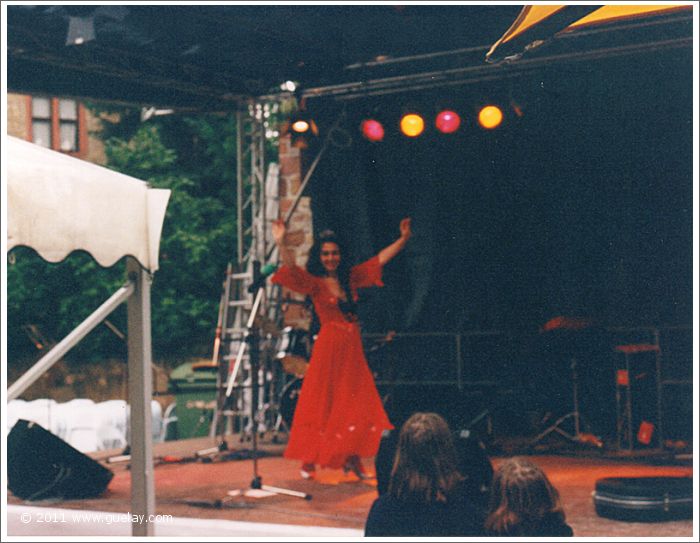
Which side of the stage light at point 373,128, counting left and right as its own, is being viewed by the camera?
front

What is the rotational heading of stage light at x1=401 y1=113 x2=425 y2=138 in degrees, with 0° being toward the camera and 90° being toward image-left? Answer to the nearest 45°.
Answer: approximately 0°

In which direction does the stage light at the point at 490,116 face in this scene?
toward the camera

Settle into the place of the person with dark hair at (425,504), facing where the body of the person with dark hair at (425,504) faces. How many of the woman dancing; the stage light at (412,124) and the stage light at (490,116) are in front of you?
3

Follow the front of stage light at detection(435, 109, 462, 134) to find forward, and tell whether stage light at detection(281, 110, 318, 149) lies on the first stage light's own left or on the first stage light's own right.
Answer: on the first stage light's own right

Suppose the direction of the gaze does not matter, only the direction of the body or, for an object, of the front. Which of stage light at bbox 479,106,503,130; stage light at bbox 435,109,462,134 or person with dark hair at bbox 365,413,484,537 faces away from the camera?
the person with dark hair

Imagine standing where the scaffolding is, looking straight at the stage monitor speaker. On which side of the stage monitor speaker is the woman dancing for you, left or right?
left

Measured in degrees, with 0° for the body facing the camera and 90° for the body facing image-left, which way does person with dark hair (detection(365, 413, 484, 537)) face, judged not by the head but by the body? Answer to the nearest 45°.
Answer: approximately 180°

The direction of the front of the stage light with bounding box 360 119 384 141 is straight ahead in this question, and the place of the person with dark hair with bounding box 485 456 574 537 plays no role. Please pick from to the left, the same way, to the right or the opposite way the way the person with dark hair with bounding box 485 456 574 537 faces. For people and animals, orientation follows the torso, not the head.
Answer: the opposite way

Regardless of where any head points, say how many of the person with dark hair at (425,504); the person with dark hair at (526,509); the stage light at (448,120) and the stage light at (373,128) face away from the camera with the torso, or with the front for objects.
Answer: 2

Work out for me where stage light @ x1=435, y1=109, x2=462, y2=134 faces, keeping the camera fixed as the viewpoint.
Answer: facing the viewer
